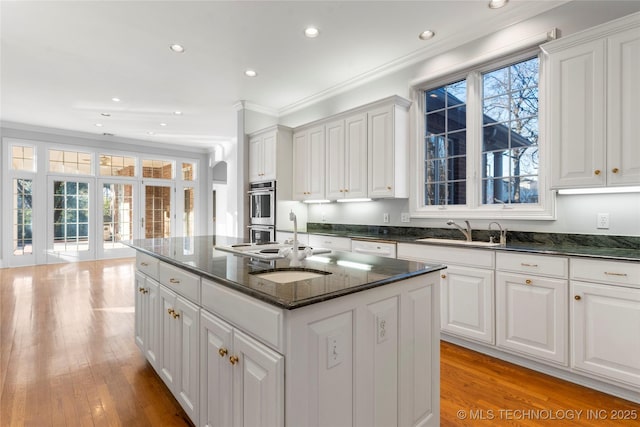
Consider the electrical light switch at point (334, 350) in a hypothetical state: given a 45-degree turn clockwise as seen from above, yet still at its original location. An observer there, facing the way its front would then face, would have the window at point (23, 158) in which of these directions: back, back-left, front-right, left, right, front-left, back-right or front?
back-right

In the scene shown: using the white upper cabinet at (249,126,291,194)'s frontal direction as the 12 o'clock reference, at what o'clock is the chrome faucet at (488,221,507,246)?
The chrome faucet is roughly at 9 o'clock from the white upper cabinet.

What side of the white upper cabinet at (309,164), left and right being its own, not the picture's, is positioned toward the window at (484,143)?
left

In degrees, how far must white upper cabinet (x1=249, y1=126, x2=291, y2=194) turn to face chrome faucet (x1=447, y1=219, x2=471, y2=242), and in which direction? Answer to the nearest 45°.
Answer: approximately 90° to its left

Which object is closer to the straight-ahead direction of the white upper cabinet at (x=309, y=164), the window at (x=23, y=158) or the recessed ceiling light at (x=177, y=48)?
the recessed ceiling light

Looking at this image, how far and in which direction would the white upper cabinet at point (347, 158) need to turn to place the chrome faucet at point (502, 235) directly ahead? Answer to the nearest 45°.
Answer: approximately 90° to its left

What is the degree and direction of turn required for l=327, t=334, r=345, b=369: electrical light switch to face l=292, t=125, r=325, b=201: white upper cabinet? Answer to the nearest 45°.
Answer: approximately 135° to its left

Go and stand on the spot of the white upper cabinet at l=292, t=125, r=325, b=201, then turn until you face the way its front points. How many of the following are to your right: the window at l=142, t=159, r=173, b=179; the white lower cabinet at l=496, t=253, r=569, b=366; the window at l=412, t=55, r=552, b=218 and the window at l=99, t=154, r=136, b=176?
2

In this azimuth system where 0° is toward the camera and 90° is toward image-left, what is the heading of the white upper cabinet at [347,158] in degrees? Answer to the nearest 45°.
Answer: approximately 45°
